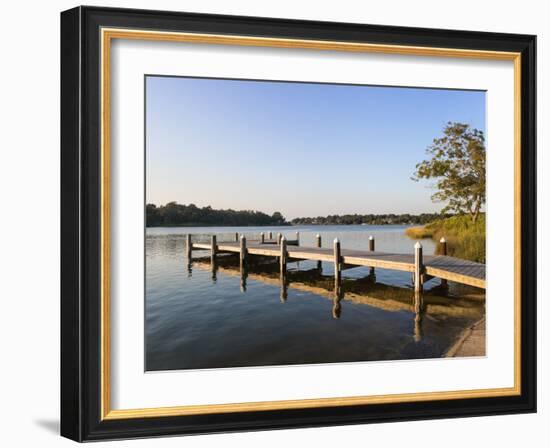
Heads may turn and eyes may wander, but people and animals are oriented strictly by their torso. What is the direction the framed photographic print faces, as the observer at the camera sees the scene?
facing the viewer and to the right of the viewer
